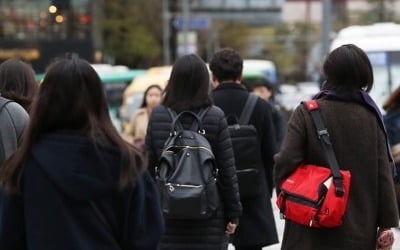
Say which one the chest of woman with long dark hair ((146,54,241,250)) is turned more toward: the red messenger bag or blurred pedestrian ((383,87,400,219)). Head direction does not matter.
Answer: the blurred pedestrian

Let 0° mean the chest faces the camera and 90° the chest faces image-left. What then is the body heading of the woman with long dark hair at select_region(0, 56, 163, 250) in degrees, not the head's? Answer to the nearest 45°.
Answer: approximately 180°

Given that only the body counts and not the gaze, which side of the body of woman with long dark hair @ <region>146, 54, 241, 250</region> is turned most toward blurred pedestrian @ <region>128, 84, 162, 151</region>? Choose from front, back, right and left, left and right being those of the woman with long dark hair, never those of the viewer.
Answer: front

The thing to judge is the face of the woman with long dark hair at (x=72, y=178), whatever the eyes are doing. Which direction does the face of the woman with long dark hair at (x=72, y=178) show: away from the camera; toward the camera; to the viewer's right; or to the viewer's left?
away from the camera

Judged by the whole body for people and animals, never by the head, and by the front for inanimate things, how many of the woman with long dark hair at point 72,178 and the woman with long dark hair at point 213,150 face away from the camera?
2

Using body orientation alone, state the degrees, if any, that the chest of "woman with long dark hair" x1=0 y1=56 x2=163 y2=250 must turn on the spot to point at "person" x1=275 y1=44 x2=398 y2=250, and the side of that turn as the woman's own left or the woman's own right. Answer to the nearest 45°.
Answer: approximately 45° to the woman's own right

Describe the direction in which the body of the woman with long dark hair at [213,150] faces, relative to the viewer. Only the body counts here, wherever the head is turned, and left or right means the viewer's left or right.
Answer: facing away from the viewer

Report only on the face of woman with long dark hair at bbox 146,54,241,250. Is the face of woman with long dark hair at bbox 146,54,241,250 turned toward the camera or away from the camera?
away from the camera

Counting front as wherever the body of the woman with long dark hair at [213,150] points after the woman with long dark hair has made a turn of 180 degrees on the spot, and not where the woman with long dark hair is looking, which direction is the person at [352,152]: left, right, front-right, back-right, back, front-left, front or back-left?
front-left

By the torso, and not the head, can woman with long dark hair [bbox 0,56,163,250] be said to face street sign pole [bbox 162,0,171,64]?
yes

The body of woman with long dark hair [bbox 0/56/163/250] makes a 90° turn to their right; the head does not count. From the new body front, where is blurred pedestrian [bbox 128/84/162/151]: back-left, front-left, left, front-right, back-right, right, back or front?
left

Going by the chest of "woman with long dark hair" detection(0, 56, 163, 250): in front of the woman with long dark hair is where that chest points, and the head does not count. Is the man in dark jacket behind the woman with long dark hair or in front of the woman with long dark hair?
in front
